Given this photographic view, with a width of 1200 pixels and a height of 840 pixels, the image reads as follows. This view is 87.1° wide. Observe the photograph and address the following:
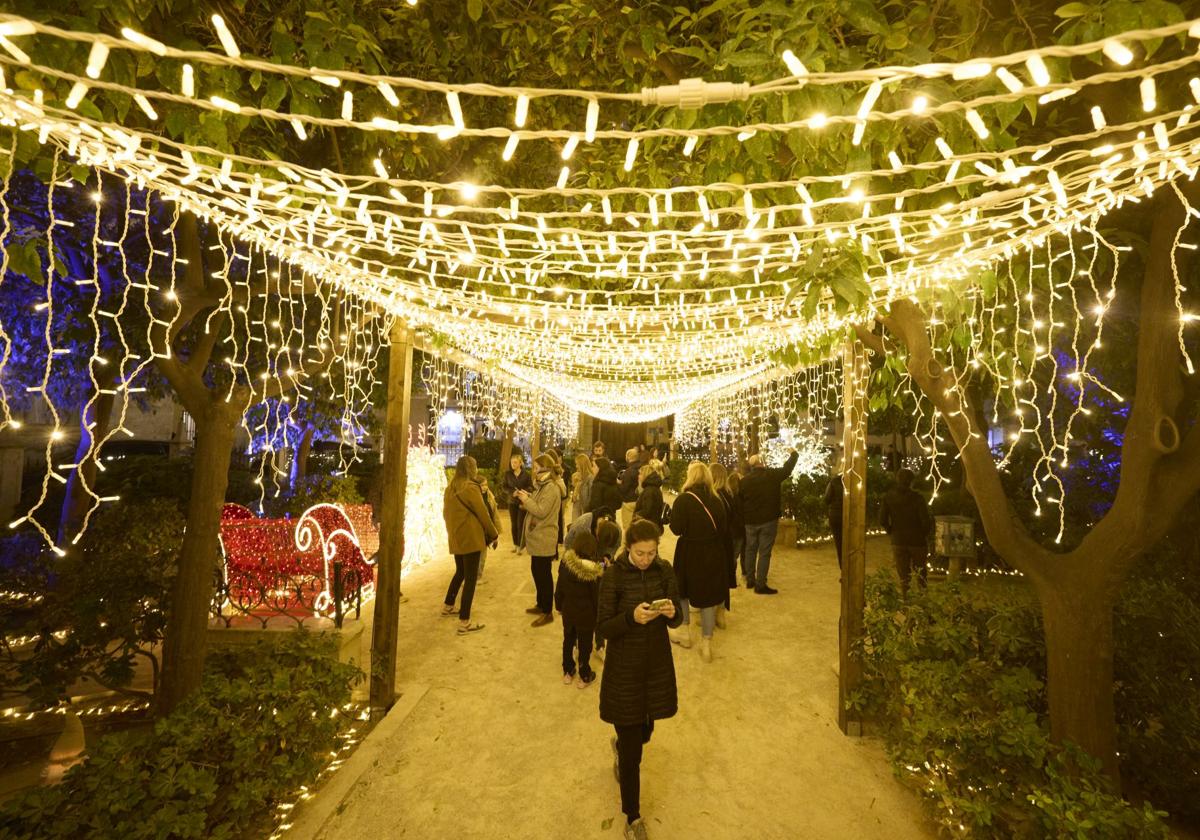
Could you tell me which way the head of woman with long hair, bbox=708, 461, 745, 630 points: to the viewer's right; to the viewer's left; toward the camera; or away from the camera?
away from the camera
